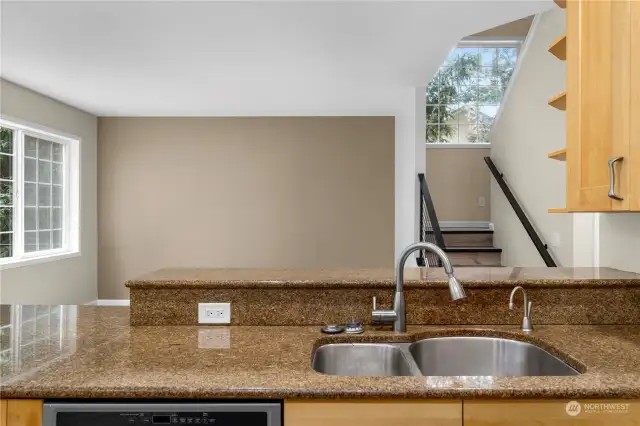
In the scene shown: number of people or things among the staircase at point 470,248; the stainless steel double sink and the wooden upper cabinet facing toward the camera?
3

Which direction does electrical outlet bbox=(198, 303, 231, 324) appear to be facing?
toward the camera

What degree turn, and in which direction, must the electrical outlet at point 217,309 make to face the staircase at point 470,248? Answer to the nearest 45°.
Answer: approximately 135° to its left

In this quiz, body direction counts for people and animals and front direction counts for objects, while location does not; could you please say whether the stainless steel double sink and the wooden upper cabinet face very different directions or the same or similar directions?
same or similar directions

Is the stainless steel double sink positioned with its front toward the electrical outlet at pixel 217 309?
no

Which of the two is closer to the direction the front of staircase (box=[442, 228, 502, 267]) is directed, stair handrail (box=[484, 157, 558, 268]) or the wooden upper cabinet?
the wooden upper cabinet

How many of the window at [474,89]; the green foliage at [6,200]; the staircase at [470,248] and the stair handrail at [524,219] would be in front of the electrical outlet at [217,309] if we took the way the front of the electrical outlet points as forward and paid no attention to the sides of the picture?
0

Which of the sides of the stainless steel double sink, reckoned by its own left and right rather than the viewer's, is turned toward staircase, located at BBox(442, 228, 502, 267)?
back

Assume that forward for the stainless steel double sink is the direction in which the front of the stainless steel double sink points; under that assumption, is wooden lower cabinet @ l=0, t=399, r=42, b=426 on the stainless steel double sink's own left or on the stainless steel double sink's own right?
on the stainless steel double sink's own right

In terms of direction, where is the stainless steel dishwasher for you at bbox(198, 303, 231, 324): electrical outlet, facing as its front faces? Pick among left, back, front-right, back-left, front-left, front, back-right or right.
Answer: front

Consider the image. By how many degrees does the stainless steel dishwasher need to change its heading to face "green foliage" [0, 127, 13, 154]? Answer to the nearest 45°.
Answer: approximately 180°

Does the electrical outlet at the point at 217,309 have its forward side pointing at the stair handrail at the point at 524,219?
no

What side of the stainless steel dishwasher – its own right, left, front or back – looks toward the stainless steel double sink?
left

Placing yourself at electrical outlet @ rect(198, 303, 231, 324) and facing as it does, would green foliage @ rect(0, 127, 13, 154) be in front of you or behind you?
behind

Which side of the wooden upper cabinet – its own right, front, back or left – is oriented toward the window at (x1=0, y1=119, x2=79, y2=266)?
right

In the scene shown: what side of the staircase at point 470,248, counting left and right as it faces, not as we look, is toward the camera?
front

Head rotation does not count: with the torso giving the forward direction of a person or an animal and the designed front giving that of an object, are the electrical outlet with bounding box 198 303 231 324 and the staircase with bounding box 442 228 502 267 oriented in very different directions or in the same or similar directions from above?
same or similar directions

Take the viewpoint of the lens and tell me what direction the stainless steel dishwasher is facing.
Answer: facing the viewer

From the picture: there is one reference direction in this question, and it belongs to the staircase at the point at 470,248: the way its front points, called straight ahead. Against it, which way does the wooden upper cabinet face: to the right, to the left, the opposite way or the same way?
the same way

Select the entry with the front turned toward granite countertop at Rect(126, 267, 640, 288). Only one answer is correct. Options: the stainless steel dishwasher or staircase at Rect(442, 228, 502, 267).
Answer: the staircase

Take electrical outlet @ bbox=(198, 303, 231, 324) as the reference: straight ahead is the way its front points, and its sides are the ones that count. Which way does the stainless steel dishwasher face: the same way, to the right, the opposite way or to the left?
the same way
